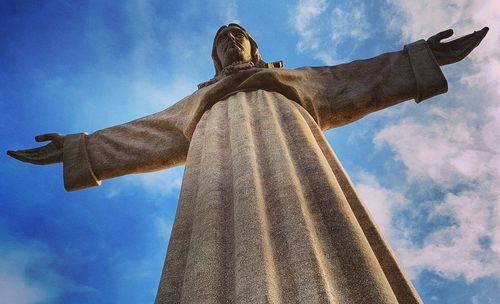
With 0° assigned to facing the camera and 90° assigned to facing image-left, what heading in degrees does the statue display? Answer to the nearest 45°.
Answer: approximately 0°
